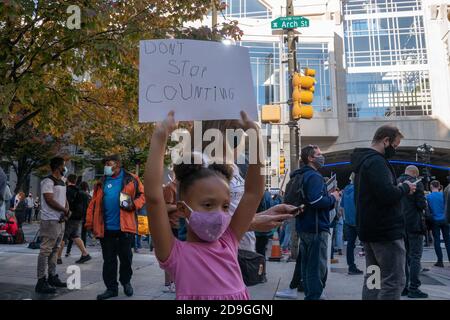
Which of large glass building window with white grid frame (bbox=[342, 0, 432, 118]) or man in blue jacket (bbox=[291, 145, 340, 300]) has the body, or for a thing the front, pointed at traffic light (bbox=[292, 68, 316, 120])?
the large glass building window with white grid frame

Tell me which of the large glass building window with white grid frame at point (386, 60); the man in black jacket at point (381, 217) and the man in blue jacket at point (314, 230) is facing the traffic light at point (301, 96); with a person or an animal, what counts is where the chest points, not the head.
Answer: the large glass building window with white grid frame

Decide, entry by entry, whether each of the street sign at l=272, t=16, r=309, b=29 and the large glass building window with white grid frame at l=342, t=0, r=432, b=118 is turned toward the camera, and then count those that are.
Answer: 2

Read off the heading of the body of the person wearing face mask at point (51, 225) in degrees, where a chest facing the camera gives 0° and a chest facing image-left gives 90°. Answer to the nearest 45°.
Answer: approximately 270°

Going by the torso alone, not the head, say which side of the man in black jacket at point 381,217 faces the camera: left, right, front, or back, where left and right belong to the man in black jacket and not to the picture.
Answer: right

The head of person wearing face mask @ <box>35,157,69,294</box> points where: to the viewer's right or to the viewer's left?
to the viewer's right
